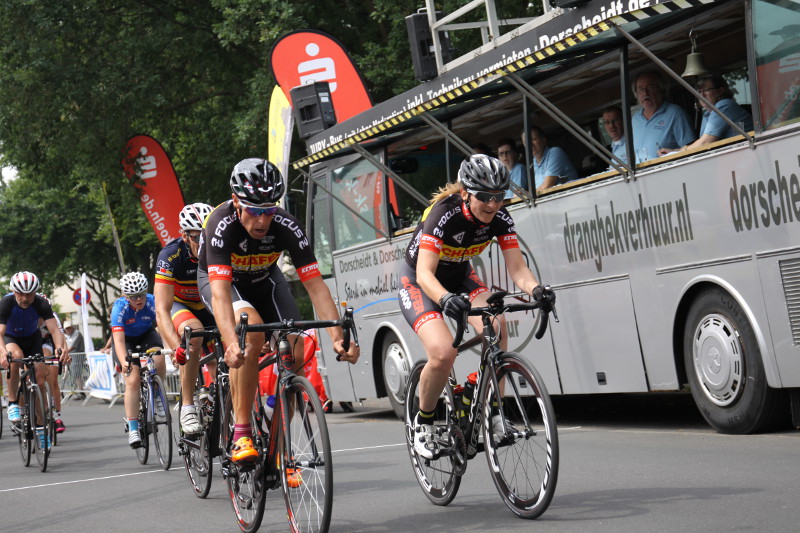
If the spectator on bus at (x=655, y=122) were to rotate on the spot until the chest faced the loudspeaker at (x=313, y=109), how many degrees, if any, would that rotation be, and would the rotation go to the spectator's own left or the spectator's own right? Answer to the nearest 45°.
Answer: approximately 90° to the spectator's own right

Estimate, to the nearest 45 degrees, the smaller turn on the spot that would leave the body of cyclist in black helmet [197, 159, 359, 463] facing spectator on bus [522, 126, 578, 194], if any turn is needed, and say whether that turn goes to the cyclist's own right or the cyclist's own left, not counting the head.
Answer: approximately 90° to the cyclist's own left

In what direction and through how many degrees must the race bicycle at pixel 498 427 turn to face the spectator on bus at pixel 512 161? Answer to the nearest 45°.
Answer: approximately 135° to its left

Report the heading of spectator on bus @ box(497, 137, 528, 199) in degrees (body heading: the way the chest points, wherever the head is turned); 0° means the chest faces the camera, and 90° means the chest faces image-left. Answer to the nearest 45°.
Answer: approximately 45°

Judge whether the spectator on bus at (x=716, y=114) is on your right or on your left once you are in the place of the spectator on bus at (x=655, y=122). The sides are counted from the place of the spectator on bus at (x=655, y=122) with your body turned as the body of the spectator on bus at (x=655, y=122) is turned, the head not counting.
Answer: on your left
